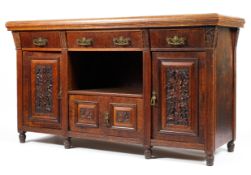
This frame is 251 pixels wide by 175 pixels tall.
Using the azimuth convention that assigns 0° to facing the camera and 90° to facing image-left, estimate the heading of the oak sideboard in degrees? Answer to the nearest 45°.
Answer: approximately 45°
